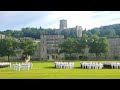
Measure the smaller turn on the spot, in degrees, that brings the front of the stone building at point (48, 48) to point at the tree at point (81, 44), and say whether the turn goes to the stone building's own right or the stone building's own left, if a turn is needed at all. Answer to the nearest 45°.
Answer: approximately 135° to the stone building's own left

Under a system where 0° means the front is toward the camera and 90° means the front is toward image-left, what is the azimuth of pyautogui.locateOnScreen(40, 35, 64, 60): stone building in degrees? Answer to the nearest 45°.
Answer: approximately 0°

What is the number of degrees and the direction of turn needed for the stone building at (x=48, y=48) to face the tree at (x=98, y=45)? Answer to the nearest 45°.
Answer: approximately 135° to its left

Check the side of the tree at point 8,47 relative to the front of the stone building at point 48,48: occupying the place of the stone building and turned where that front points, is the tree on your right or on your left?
on your right
